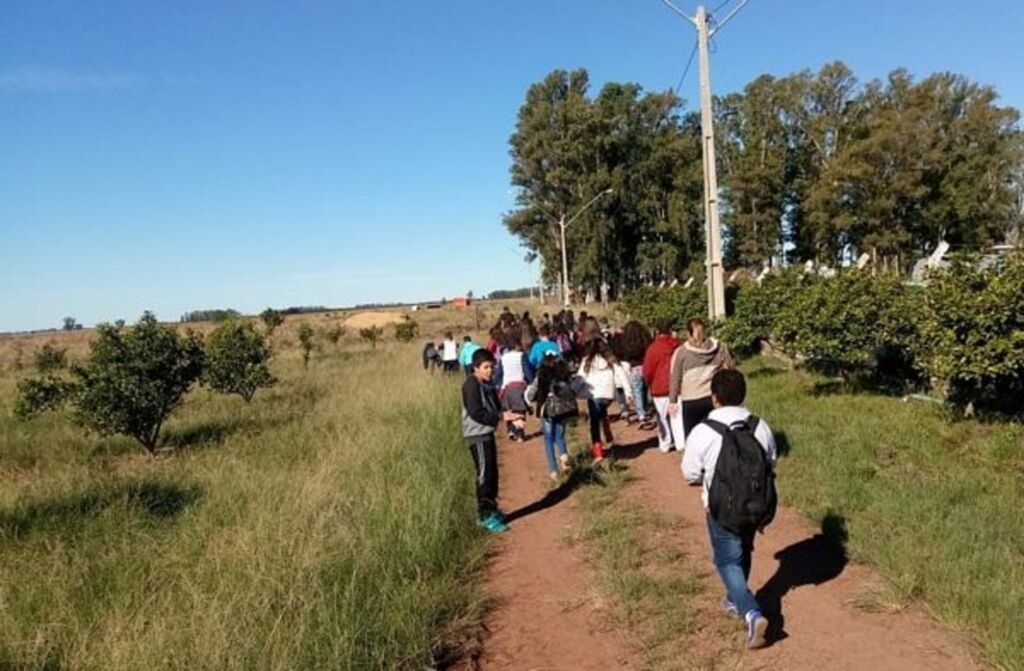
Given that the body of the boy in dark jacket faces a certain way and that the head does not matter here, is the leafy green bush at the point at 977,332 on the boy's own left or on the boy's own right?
on the boy's own left

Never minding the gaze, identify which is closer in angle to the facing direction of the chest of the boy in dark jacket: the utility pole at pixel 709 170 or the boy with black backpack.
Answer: the boy with black backpack

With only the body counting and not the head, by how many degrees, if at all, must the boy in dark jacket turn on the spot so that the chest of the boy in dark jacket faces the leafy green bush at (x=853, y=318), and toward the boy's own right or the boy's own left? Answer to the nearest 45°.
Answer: approximately 90° to the boy's own left

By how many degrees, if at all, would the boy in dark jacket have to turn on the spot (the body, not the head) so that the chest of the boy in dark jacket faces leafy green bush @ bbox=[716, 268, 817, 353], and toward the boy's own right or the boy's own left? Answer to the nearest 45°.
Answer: approximately 90° to the boy's own left

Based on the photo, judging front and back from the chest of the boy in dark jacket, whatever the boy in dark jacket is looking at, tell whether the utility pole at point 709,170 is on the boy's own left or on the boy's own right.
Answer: on the boy's own left

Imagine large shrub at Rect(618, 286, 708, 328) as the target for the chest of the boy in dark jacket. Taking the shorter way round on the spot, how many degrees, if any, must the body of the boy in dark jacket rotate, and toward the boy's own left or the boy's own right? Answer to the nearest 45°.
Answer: approximately 135° to the boy's own left

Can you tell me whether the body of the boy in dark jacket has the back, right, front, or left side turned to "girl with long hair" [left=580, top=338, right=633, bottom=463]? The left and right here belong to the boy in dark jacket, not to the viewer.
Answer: left

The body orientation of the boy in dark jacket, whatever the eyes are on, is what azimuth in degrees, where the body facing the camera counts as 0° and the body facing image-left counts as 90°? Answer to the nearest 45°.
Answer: approximately 315°

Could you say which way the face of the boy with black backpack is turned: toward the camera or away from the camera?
away from the camera

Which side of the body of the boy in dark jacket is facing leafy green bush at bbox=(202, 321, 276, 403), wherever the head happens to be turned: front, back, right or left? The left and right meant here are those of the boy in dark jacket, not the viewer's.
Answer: back
